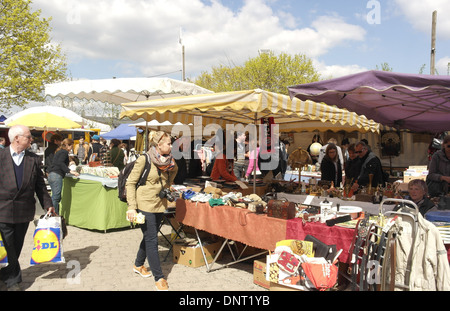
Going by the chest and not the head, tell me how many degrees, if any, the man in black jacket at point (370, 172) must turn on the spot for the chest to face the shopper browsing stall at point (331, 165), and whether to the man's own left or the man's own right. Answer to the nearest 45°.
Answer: approximately 90° to the man's own right

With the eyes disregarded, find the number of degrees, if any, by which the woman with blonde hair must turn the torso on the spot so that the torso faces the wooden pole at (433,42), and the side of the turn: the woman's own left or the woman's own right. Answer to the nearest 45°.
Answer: approximately 90° to the woman's own left

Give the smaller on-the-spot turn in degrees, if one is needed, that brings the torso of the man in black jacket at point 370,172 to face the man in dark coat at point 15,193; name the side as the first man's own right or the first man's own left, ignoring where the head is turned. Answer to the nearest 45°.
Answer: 0° — they already face them

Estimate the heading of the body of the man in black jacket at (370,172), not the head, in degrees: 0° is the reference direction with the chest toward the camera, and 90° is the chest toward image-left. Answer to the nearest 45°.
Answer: approximately 45°
